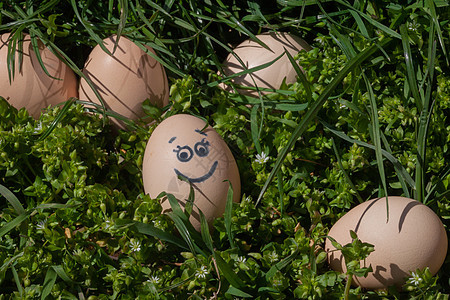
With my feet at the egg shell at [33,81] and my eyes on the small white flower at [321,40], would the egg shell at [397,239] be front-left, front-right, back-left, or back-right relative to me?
front-right

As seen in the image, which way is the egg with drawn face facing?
toward the camera
